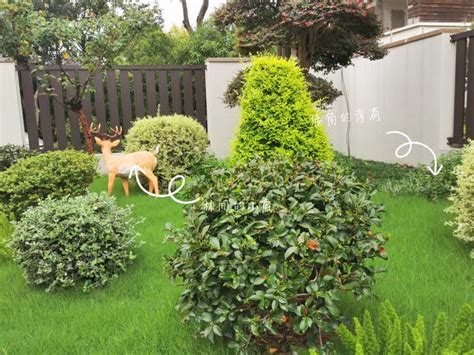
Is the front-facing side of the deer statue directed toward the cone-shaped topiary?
no

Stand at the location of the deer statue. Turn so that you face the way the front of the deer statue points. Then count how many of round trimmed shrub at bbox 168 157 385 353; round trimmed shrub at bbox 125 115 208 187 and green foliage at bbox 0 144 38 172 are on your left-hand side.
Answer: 1

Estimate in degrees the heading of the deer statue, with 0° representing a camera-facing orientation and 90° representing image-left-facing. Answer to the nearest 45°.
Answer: approximately 90°

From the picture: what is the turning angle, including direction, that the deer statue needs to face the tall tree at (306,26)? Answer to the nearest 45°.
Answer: approximately 180°

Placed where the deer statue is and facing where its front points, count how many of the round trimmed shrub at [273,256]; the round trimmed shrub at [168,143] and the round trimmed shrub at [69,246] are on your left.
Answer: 2

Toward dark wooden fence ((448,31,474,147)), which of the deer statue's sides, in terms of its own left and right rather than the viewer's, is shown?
back

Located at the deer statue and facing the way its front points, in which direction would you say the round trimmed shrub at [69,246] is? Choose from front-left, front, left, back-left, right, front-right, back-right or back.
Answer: left

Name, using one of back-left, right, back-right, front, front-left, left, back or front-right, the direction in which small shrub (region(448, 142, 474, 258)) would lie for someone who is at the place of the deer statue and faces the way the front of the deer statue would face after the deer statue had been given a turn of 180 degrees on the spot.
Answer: front-right

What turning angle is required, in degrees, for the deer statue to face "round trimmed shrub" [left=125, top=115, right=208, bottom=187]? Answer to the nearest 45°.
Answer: approximately 135° to its right

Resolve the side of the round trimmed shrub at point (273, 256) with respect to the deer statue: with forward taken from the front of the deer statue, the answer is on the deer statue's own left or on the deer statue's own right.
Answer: on the deer statue's own left

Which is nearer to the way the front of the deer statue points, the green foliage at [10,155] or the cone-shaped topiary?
the green foliage

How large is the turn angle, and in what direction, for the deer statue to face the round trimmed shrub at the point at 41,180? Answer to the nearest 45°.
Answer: approximately 45° to its left

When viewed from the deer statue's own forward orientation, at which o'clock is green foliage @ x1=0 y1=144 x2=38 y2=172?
The green foliage is roughly at 1 o'clock from the deer statue.

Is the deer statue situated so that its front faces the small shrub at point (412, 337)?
no
